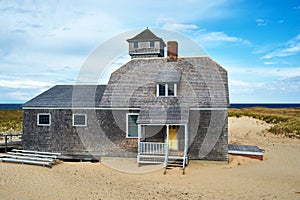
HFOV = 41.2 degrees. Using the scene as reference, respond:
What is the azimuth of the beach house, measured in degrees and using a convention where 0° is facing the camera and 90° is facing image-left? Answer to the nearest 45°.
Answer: approximately 0°

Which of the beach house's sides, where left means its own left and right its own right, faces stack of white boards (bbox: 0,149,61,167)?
right
